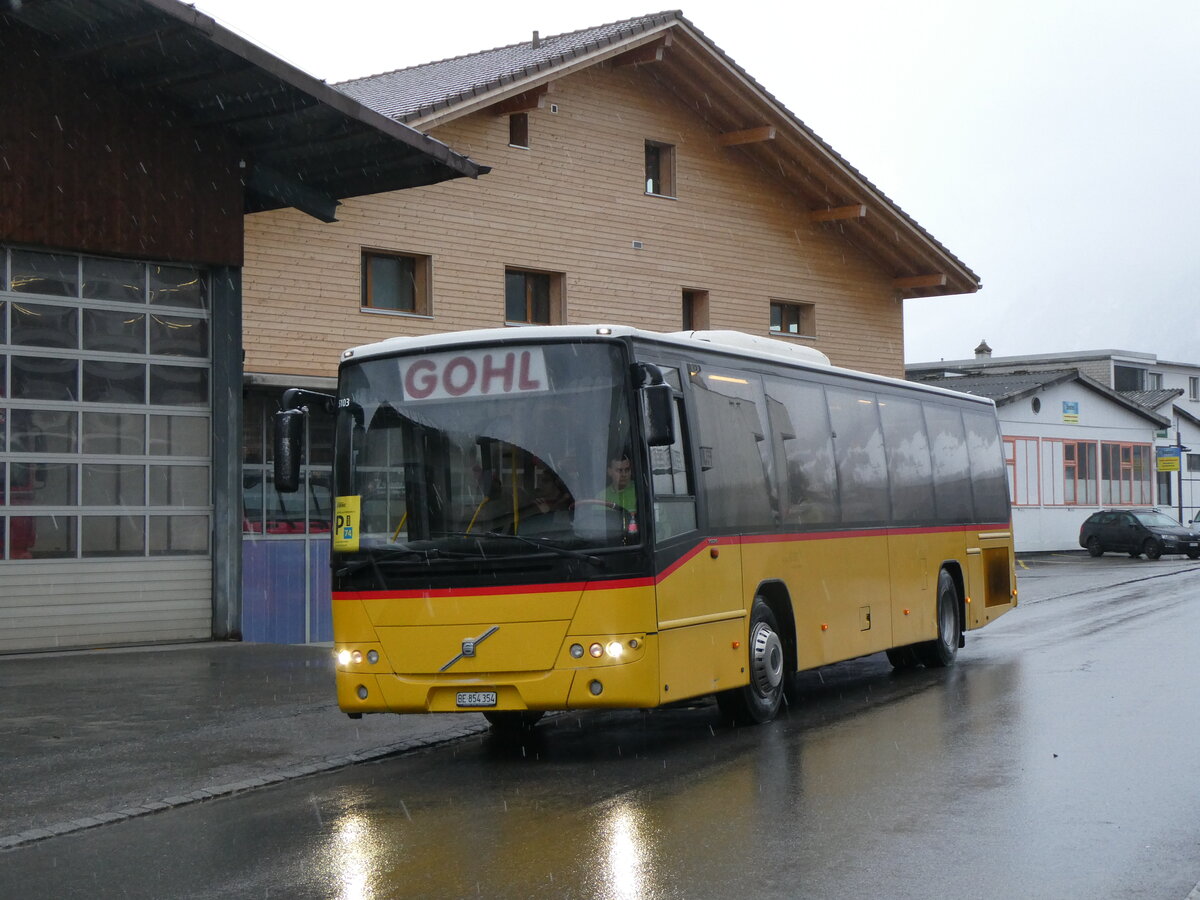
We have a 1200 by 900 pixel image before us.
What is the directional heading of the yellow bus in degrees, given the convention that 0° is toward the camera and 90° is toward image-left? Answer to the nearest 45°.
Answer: approximately 45°
